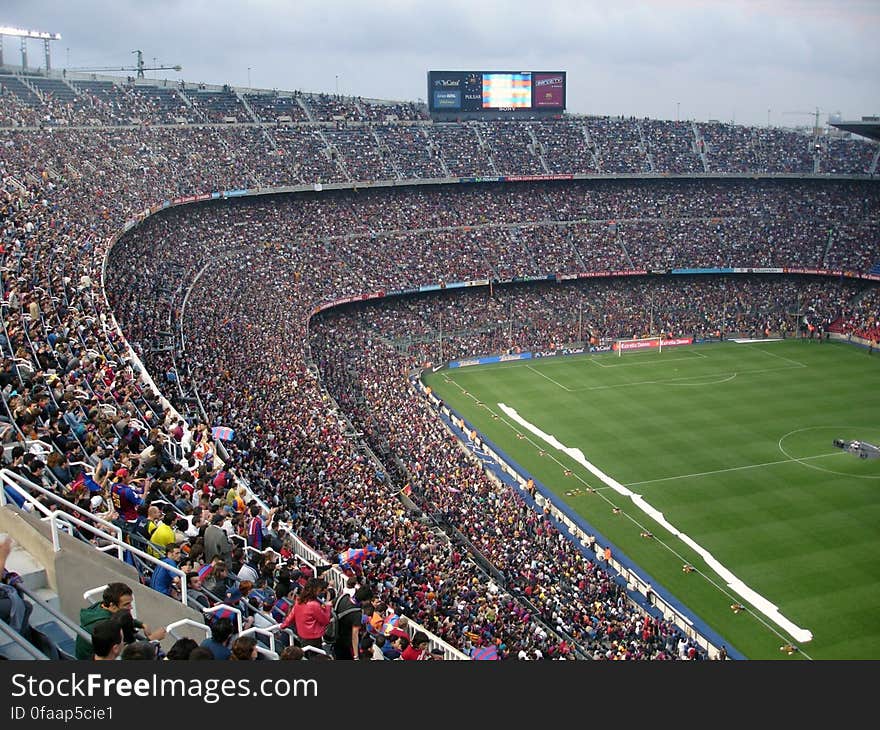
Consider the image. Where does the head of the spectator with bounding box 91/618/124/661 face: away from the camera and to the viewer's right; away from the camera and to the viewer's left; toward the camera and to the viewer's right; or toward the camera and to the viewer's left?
away from the camera and to the viewer's right

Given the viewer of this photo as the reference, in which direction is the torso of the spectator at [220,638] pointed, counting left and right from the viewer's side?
facing away from the viewer and to the right of the viewer

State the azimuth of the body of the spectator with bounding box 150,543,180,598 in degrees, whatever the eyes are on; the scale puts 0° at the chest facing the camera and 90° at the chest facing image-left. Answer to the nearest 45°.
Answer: approximately 270°

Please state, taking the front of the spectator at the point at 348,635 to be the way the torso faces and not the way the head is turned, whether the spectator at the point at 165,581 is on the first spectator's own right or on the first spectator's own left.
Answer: on the first spectator's own left

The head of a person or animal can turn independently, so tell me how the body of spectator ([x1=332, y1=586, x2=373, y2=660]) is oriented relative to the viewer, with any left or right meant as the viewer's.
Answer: facing away from the viewer and to the right of the viewer

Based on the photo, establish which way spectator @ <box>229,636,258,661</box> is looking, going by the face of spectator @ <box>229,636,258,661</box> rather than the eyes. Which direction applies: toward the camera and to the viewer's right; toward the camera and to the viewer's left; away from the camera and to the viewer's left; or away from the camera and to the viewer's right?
away from the camera and to the viewer's right

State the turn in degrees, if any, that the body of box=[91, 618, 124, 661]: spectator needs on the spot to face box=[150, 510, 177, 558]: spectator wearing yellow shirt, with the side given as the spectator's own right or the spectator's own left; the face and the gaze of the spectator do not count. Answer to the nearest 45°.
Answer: approximately 45° to the spectator's own left

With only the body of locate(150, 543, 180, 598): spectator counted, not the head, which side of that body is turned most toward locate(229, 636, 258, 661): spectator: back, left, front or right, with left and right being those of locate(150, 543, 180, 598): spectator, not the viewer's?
right

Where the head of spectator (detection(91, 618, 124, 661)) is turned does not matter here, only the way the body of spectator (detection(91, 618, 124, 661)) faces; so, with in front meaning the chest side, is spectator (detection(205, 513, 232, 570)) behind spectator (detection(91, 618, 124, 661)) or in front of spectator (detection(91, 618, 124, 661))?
in front

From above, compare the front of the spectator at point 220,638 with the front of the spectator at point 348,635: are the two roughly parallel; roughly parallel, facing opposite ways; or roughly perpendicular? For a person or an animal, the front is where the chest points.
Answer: roughly parallel
